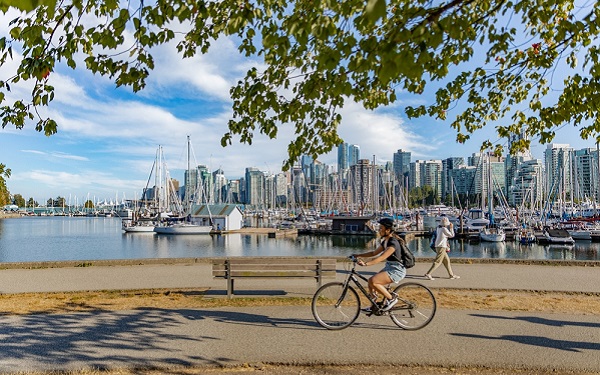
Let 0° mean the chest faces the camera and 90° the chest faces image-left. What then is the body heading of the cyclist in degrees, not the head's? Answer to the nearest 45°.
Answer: approximately 90°

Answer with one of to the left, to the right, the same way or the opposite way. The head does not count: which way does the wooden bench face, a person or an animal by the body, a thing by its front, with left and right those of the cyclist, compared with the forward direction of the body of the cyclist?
to the right

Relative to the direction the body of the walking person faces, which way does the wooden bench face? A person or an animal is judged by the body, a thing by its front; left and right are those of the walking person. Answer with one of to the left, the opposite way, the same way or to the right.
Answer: to the left

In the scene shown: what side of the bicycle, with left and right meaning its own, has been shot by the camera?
left

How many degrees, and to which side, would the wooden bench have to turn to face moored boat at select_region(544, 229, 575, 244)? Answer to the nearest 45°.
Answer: approximately 45° to its right

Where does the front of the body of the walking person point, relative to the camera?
to the viewer's right

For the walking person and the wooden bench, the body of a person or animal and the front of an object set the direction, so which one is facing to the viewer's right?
the walking person

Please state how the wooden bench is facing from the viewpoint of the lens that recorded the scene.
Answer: facing away from the viewer
